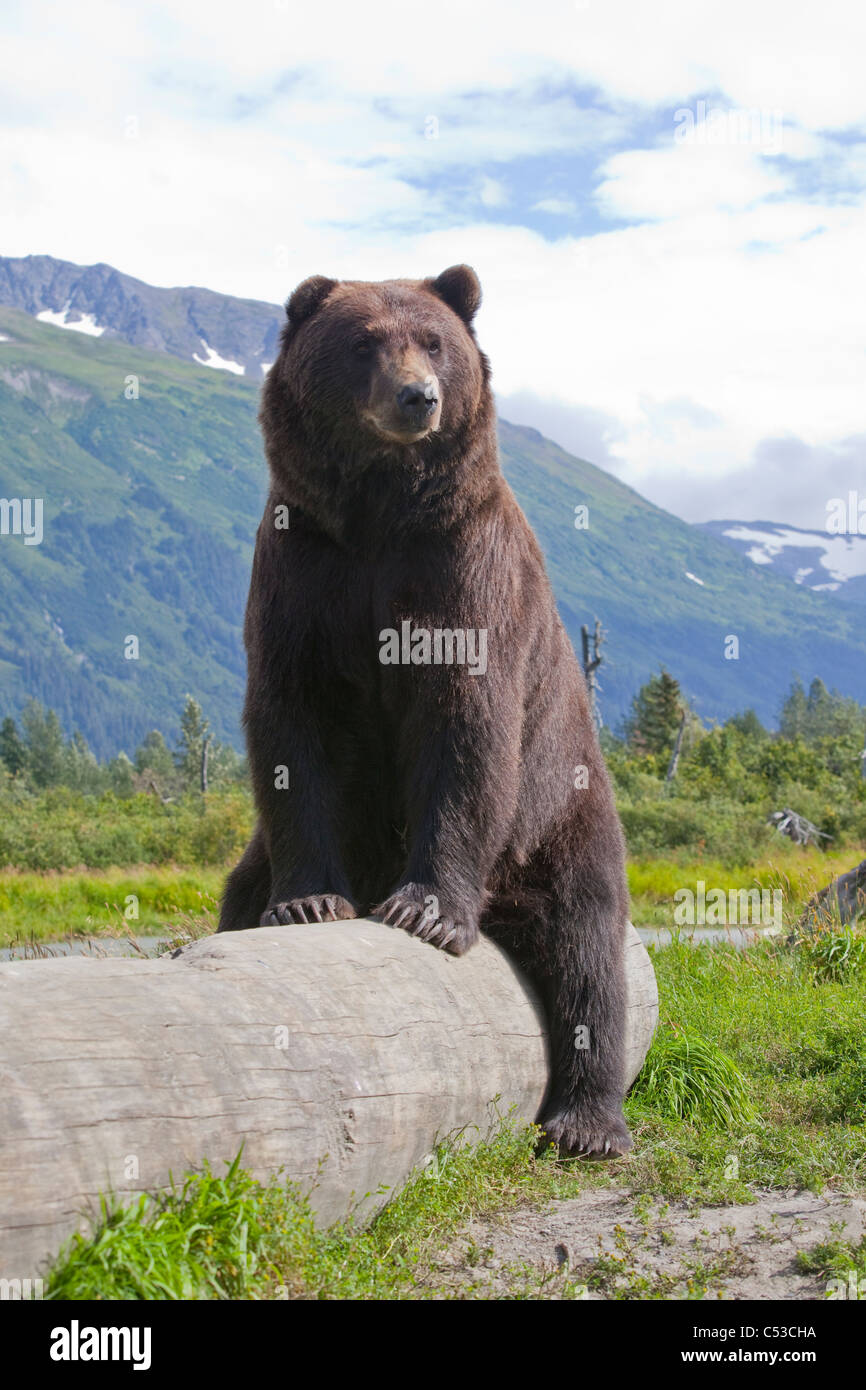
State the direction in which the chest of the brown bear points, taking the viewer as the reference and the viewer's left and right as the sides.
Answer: facing the viewer

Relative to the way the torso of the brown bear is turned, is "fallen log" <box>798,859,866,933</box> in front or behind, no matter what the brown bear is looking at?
behind

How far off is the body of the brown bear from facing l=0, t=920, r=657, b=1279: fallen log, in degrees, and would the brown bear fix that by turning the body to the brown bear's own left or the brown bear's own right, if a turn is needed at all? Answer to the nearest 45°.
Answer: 0° — it already faces it
